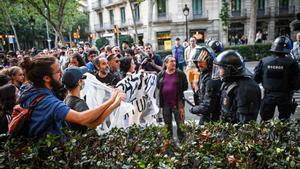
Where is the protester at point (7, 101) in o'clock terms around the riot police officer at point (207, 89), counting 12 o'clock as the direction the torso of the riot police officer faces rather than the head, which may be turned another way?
The protester is roughly at 11 o'clock from the riot police officer.

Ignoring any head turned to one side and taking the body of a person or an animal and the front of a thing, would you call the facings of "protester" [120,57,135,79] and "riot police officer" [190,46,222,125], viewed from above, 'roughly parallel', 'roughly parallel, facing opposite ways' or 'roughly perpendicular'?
roughly parallel, facing opposite ways

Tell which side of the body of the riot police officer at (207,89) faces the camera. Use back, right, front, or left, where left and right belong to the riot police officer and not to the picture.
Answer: left

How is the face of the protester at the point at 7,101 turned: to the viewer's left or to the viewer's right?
to the viewer's right

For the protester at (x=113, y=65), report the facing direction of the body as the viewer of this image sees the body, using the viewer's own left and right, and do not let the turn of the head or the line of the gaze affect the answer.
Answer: facing the viewer and to the right of the viewer

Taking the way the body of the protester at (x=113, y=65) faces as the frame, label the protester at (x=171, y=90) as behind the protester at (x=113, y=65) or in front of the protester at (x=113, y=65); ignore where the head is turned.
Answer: in front

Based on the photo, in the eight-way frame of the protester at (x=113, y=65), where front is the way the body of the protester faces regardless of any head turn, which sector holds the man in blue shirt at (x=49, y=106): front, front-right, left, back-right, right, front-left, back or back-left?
front-right

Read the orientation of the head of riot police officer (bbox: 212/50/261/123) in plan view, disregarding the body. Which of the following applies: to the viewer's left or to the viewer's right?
to the viewer's left

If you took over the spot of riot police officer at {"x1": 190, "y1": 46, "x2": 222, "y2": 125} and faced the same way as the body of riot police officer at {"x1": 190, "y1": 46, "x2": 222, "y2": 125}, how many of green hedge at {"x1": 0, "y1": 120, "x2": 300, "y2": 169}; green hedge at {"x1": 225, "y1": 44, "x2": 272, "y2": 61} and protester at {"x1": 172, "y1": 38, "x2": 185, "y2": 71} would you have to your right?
2

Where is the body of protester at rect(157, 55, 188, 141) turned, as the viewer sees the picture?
toward the camera

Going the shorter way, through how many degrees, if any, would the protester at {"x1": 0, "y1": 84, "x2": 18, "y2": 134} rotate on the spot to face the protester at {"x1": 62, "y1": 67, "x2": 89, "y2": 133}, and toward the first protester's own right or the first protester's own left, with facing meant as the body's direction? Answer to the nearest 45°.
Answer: approximately 45° to the first protester's own right

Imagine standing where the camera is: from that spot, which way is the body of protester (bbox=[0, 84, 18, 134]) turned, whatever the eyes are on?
to the viewer's right
